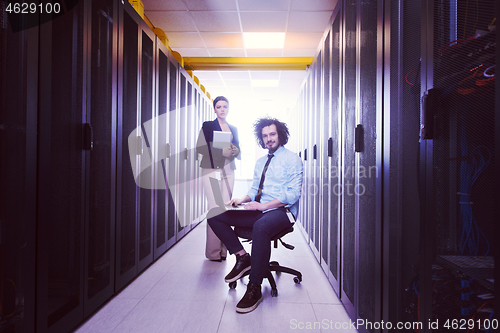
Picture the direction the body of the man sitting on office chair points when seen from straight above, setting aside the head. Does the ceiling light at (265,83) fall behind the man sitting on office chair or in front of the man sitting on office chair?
behind

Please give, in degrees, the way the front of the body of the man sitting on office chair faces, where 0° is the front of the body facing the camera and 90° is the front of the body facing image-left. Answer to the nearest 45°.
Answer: approximately 45°

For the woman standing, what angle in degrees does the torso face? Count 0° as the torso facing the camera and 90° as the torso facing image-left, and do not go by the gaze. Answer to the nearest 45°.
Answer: approximately 0°

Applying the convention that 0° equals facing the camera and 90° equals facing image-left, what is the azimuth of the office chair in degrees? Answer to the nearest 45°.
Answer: approximately 45°

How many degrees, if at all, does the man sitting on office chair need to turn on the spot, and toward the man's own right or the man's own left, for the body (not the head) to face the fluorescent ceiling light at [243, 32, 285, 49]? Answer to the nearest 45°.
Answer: approximately 135° to the man's own right

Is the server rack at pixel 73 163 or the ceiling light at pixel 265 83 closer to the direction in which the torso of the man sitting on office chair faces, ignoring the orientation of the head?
the server rack

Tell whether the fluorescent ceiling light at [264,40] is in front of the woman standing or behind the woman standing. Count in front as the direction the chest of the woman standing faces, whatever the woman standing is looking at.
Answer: behind

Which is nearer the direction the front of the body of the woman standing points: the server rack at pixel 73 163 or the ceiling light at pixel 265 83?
the server rack

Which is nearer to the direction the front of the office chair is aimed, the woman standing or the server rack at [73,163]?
the server rack

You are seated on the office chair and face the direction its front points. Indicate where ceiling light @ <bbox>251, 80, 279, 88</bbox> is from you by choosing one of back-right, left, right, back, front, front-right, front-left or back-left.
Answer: back-right
